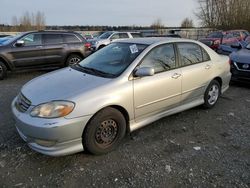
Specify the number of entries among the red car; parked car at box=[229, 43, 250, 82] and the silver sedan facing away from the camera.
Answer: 0

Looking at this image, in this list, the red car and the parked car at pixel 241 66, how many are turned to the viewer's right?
0

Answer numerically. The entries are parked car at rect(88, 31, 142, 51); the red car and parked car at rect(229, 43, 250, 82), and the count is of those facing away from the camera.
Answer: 0

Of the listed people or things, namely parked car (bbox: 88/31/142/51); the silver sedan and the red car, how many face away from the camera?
0

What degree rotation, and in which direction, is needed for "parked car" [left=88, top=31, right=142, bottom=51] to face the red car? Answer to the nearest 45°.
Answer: approximately 135° to its left

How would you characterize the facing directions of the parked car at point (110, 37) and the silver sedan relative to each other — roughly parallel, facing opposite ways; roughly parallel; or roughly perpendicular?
roughly parallel

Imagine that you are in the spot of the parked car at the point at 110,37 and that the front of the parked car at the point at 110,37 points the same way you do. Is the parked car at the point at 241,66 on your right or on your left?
on your left

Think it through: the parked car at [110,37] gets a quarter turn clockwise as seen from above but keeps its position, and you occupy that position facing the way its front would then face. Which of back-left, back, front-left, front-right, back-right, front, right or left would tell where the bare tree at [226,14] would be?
right

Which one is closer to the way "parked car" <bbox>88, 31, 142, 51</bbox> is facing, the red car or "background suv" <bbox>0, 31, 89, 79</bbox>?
the background suv

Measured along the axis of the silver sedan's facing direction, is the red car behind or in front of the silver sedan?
behind

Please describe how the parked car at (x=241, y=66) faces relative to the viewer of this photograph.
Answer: facing the viewer and to the left of the viewer

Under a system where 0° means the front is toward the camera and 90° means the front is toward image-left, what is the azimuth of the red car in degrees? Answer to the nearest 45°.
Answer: approximately 45°
